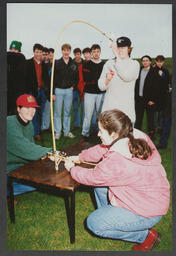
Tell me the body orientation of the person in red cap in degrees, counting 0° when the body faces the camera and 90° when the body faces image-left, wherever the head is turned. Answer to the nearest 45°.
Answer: approximately 315°

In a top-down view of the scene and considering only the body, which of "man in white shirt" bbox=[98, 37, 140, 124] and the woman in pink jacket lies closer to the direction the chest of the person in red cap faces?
the woman in pink jacket
